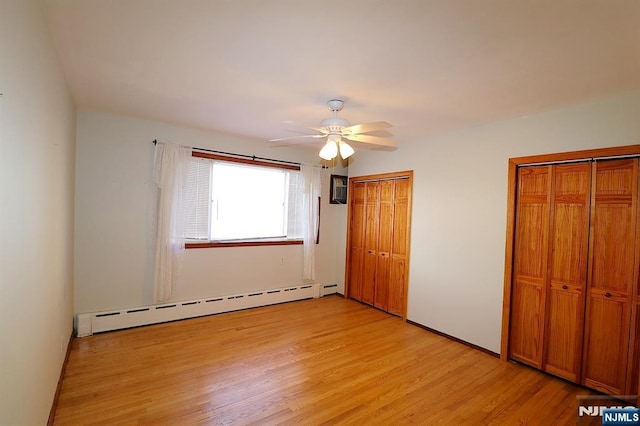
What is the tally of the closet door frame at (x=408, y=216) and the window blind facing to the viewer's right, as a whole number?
0

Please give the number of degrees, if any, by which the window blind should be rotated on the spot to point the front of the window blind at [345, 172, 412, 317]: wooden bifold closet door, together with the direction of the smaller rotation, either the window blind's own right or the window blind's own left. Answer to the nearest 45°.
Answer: approximately 90° to the window blind's own left

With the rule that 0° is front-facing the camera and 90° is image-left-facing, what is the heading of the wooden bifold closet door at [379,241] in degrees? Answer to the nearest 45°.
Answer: approximately 45°

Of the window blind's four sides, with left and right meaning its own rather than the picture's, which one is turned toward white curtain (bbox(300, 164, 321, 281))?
left

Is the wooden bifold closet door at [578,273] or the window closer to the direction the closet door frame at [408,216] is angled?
the window

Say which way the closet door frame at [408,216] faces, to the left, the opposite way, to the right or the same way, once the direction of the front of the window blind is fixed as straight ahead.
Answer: to the right

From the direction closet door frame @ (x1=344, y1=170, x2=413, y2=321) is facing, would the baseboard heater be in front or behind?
in front

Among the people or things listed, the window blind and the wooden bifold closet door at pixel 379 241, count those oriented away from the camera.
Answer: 0

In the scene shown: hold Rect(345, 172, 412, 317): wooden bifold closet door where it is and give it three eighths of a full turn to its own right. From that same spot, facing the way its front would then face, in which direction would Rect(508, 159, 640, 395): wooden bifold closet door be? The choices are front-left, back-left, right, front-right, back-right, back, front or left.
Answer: back-right

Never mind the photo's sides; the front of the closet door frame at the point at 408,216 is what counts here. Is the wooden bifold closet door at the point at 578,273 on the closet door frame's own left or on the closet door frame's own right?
on the closet door frame's own left
